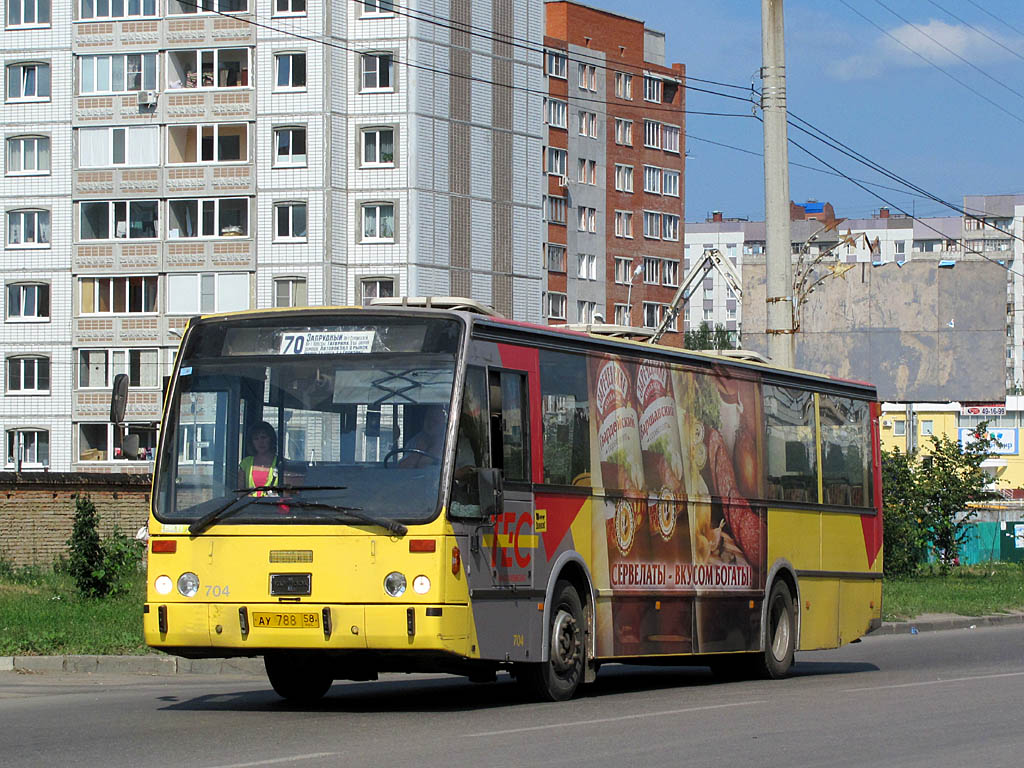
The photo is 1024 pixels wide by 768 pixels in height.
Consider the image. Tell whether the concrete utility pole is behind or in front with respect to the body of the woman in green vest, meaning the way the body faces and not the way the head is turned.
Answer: behind

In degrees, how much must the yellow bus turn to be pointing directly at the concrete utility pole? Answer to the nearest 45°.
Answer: approximately 135° to its right

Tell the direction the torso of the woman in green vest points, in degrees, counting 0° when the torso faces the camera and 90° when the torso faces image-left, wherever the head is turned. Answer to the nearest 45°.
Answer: approximately 0°

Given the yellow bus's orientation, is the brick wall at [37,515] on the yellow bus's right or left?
on its right

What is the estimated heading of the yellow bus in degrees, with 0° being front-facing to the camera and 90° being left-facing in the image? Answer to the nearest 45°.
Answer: approximately 45°
